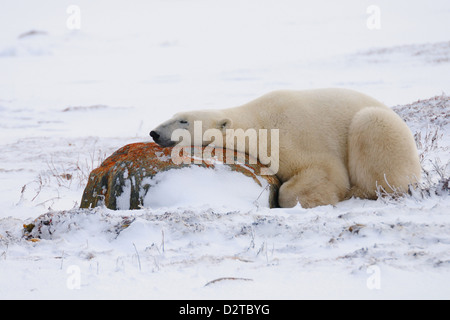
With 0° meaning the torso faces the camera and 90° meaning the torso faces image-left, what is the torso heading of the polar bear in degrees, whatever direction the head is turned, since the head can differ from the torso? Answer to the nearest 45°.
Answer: approximately 90°
